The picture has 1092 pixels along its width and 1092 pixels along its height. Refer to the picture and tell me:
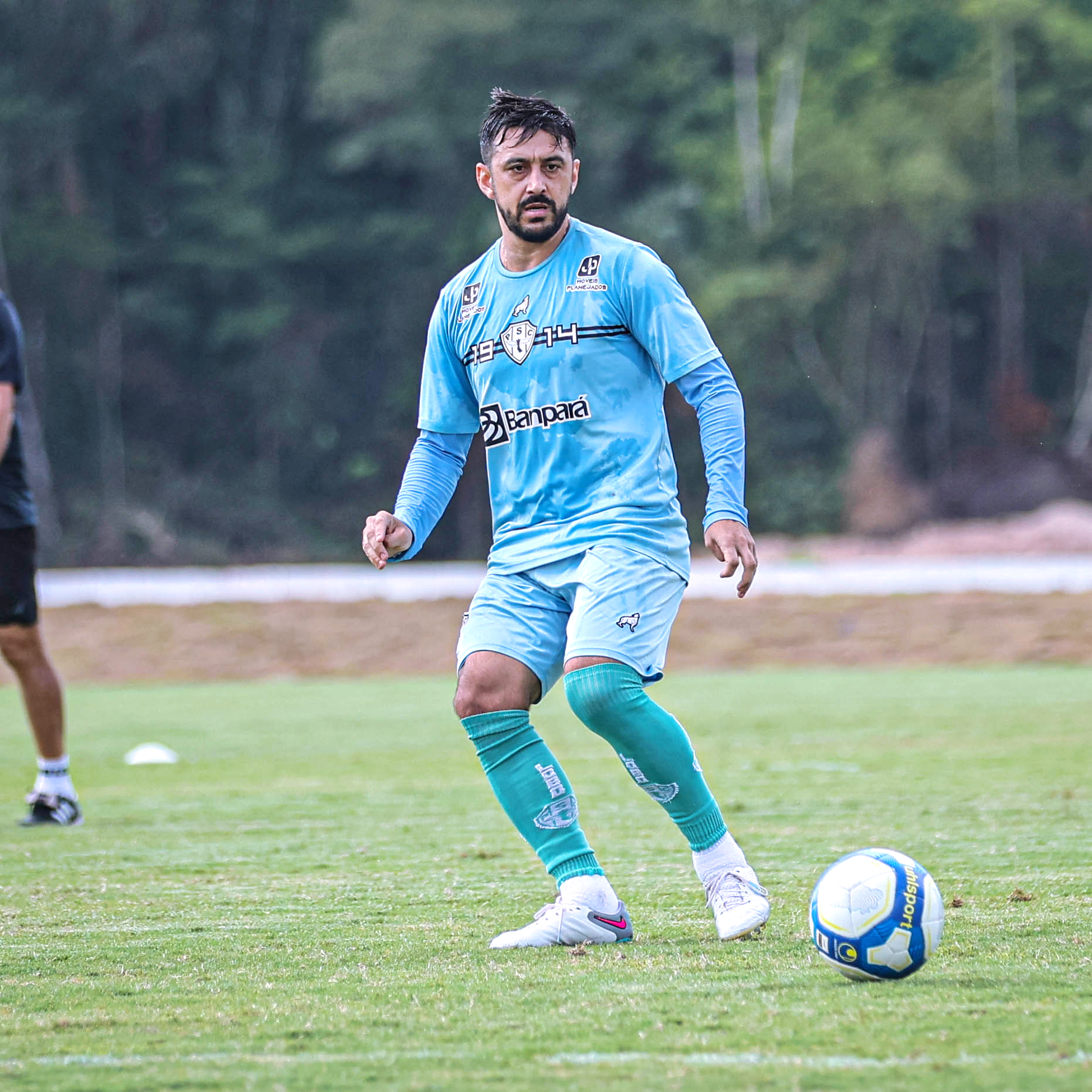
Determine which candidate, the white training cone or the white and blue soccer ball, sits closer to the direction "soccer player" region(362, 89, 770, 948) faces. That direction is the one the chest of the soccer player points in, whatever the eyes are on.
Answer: the white and blue soccer ball

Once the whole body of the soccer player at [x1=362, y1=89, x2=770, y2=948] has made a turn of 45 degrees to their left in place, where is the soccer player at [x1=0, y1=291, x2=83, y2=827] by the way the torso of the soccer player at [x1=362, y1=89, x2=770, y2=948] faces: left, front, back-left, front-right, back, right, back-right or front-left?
back-right

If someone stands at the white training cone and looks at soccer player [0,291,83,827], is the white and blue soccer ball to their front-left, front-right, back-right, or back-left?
front-left

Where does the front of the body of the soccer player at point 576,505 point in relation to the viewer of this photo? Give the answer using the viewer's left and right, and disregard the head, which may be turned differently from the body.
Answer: facing the viewer and to the left of the viewer

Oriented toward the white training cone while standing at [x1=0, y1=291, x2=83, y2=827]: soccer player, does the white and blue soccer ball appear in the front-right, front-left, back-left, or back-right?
back-right

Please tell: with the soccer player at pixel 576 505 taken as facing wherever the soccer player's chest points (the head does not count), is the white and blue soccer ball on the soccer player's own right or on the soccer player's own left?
on the soccer player's own left
